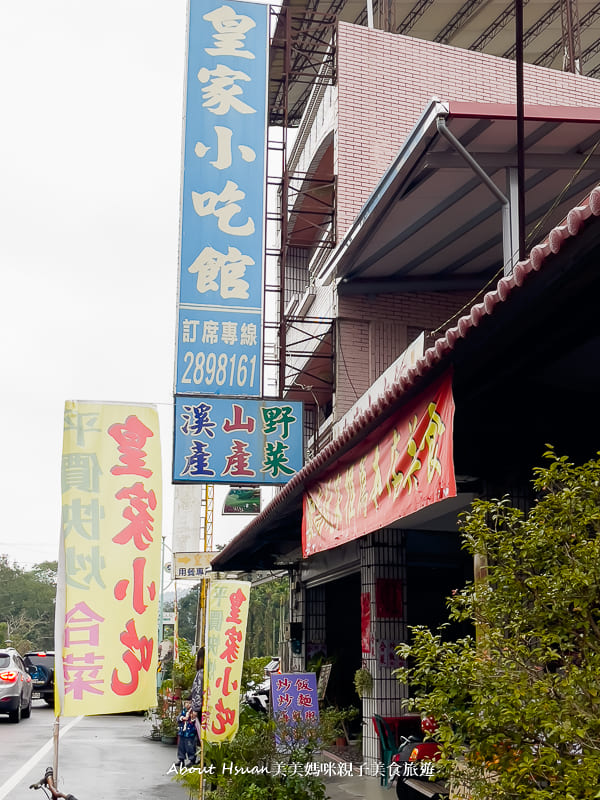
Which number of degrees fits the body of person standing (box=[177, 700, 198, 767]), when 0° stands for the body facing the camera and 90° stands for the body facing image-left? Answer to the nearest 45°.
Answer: approximately 0°

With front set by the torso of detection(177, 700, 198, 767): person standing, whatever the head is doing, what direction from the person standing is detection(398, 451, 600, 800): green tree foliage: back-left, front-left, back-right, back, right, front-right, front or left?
front

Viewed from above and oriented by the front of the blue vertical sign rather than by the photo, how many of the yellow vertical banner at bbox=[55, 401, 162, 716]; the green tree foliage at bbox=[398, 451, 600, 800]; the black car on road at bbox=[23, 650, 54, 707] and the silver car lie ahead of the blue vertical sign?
2

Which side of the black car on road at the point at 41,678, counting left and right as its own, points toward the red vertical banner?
back

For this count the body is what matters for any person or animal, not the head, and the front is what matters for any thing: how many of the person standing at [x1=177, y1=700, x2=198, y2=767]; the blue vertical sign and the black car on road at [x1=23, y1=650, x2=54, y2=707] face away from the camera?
1

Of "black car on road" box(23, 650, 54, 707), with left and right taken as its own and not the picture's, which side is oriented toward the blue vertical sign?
back

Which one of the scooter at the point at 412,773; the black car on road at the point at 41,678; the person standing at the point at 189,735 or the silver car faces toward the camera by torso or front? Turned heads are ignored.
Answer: the person standing

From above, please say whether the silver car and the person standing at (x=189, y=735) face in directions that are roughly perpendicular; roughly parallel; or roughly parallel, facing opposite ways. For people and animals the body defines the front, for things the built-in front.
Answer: roughly parallel, facing opposite ways

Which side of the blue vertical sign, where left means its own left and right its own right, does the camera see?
front

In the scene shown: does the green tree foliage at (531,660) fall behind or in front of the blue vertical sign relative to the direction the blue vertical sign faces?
in front
